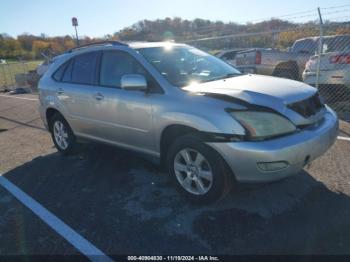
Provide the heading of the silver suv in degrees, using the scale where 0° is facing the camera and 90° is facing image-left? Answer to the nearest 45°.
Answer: approximately 315°

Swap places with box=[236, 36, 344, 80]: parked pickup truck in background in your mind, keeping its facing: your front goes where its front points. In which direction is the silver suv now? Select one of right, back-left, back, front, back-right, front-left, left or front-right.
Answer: back-right

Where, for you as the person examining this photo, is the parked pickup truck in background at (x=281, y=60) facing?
facing away from the viewer and to the right of the viewer

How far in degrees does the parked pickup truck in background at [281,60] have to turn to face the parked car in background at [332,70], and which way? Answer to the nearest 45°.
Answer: approximately 135° to its right

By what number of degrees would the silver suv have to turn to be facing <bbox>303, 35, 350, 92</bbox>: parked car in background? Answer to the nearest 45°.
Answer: approximately 90° to its left

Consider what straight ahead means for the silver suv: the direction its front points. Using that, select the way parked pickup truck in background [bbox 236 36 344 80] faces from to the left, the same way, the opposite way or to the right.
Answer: to the left

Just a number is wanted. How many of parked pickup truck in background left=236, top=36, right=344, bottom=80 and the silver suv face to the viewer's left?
0

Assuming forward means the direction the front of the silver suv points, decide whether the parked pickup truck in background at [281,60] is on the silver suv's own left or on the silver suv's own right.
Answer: on the silver suv's own left
